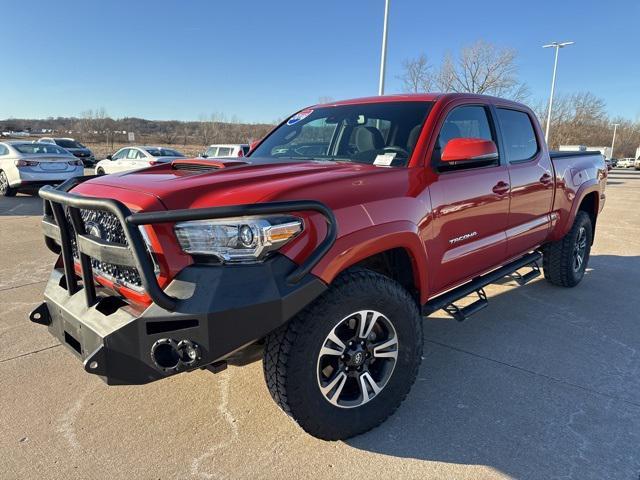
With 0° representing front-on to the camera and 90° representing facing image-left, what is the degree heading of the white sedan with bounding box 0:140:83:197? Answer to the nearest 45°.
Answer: approximately 135°

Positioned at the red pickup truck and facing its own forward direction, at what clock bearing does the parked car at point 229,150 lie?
The parked car is roughly at 4 o'clock from the red pickup truck.

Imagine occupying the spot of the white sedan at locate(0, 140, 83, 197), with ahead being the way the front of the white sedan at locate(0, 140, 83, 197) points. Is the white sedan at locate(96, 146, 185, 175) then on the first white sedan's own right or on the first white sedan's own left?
on the first white sedan's own right

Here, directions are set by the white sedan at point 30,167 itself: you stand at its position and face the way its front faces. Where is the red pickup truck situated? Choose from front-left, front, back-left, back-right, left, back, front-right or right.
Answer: back-left

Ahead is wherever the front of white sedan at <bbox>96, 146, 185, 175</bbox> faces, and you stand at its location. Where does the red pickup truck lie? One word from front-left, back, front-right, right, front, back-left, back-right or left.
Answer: back-left

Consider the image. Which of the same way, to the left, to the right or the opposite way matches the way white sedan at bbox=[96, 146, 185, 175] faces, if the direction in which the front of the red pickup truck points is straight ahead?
to the right

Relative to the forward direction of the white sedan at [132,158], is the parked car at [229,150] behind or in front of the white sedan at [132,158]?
behind

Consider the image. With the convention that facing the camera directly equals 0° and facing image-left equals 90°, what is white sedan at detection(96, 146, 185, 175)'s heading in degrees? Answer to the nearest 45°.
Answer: approximately 135°

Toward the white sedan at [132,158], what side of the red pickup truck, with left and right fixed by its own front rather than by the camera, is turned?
right
